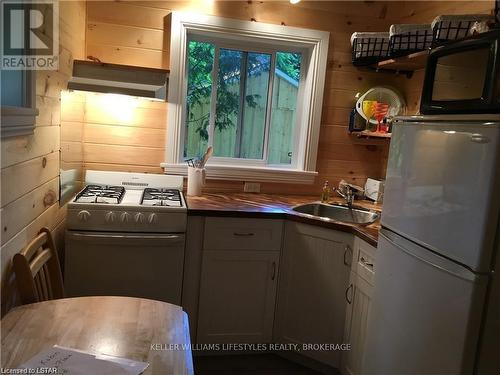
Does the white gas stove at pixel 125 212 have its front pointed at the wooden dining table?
yes

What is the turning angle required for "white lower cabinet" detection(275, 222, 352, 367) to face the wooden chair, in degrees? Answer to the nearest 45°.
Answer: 0° — it already faces it

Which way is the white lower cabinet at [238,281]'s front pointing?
toward the camera

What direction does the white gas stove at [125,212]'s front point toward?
toward the camera

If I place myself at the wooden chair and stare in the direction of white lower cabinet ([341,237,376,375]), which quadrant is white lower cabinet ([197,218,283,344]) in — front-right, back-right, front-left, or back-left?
front-left

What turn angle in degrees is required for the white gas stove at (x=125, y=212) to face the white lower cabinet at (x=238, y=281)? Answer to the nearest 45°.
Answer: approximately 90° to its left

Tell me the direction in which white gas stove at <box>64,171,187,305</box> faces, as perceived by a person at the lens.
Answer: facing the viewer

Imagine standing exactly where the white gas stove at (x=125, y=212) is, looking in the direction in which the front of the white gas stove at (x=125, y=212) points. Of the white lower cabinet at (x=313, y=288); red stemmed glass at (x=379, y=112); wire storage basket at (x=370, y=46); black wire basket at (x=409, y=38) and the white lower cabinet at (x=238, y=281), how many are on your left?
5

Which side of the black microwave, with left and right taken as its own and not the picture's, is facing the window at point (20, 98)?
front

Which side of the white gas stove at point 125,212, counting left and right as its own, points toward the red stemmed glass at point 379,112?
left

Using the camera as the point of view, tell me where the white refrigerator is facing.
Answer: facing the viewer and to the left of the viewer

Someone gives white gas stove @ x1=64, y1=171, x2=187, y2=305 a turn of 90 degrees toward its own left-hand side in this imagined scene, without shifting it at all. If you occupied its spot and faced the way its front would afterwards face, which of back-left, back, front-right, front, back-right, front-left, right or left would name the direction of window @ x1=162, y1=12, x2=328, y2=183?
front-left

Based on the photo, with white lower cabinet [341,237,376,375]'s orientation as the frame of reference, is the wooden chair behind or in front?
in front

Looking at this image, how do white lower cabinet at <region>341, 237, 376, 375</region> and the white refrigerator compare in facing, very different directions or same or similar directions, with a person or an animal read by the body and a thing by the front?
same or similar directions

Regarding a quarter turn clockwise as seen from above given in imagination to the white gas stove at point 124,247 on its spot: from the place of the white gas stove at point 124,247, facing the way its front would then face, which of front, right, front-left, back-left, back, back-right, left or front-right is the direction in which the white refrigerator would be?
back-left

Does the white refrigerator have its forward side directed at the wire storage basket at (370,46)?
no

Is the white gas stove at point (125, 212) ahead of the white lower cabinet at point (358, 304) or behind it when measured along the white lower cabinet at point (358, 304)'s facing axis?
ahead
